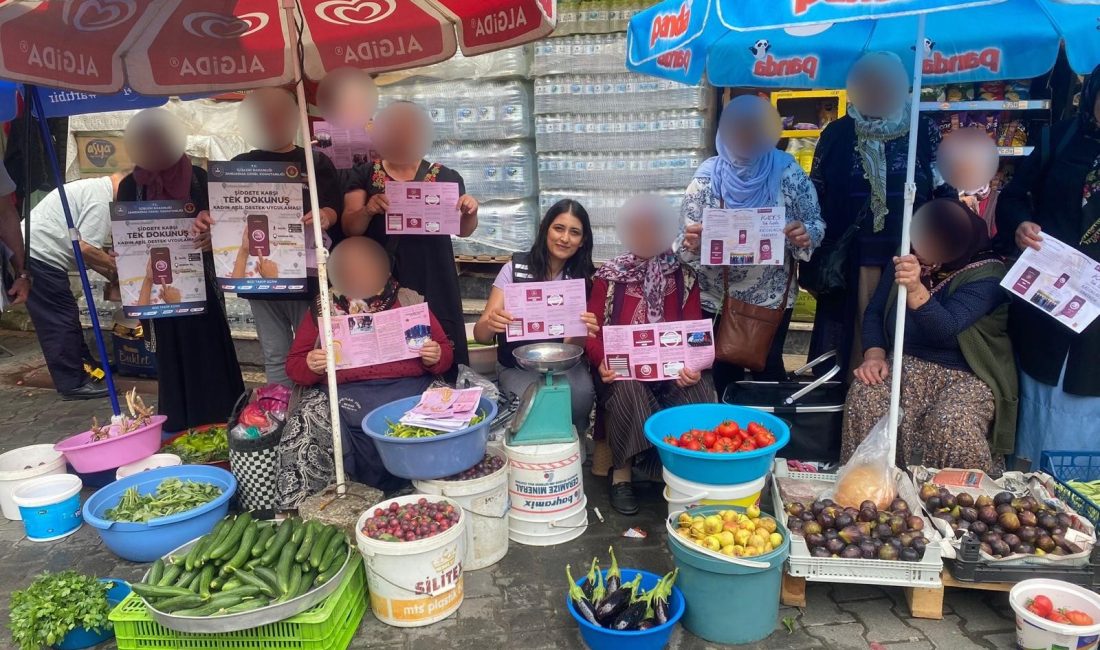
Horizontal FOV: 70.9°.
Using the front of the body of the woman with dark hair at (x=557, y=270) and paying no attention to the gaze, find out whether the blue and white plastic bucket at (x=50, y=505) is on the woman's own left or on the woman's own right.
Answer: on the woman's own right

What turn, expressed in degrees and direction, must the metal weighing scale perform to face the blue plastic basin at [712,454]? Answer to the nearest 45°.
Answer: approximately 135° to its left

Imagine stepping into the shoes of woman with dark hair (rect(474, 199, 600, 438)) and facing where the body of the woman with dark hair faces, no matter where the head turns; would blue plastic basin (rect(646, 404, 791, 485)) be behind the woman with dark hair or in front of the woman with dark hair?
in front

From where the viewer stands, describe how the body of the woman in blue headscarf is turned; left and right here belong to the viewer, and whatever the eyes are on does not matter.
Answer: facing the viewer

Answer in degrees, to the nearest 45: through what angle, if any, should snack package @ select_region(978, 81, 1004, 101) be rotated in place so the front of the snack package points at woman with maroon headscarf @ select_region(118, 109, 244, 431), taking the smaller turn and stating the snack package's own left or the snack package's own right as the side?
approximately 45° to the snack package's own right

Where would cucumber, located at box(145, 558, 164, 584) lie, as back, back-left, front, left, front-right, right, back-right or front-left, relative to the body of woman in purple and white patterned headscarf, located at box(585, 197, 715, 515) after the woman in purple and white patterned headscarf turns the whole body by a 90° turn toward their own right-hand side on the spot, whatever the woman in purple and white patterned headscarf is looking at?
front-left

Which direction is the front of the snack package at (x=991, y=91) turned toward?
toward the camera
